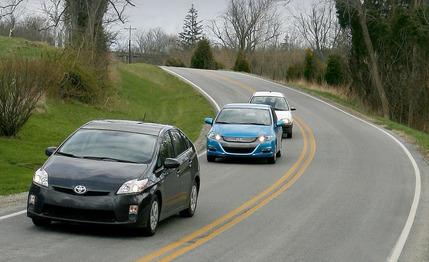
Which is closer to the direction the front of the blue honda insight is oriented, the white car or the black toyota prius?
the black toyota prius

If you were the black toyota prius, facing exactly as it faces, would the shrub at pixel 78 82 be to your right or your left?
on your right

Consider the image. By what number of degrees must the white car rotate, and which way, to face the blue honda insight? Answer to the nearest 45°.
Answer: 0° — it already faces it

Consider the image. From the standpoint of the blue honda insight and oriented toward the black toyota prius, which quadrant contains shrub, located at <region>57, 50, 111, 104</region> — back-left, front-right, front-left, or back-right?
back-right

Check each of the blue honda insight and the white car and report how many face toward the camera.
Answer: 2

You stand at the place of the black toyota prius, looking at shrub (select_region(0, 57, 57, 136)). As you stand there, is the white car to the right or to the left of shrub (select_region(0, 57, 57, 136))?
right

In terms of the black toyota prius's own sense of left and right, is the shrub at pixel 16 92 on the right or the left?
on its right

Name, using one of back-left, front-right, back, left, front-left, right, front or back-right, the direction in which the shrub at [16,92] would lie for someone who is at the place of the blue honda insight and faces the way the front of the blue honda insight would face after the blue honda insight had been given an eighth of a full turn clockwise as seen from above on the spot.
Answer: front-right

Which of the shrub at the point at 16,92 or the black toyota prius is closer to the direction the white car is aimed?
the black toyota prius
